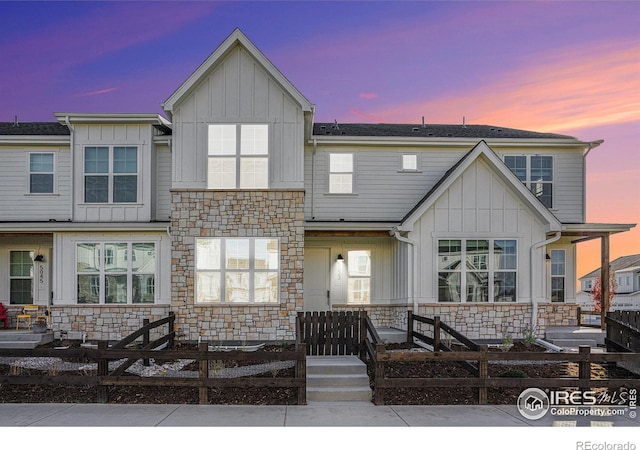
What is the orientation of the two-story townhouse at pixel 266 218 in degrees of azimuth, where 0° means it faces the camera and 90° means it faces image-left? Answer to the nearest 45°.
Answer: approximately 0°
